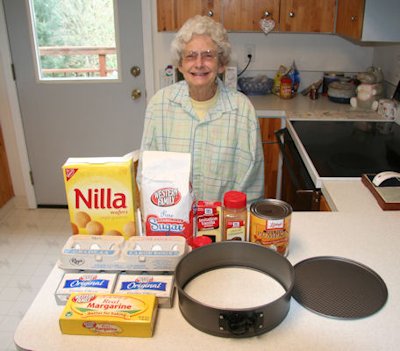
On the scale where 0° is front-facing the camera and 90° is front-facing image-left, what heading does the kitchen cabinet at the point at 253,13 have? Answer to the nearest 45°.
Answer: approximately 0°

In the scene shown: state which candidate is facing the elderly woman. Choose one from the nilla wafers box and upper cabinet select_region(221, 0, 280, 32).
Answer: the upper cabinet

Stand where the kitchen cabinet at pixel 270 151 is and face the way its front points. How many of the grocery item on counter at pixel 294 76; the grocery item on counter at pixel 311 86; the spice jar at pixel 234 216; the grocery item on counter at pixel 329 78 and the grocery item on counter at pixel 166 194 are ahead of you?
2

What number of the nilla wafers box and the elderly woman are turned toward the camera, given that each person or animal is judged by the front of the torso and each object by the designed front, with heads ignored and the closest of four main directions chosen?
2

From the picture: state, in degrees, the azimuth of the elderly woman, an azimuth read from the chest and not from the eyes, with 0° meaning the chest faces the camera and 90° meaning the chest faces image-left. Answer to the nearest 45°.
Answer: approximately 0°

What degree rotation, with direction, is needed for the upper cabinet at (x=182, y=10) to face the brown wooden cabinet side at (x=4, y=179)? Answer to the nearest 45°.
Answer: approximately 90° to its right
